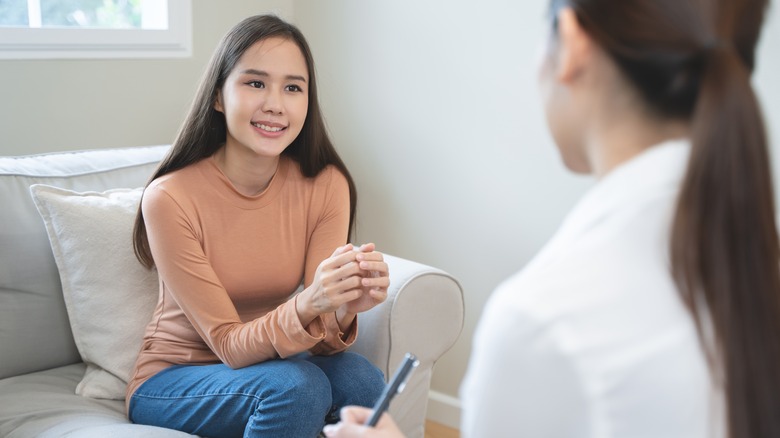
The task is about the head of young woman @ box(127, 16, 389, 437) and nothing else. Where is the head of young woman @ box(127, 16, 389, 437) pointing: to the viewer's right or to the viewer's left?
to the viewer's right

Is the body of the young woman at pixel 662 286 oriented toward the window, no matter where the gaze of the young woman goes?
yes

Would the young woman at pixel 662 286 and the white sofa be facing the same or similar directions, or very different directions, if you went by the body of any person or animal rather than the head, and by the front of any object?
very different directions

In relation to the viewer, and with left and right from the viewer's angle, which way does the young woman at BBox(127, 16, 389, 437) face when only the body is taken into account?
facing the viewer and to the right of the viewer

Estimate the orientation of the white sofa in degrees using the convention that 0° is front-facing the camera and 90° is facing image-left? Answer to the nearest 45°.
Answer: approximately 315°

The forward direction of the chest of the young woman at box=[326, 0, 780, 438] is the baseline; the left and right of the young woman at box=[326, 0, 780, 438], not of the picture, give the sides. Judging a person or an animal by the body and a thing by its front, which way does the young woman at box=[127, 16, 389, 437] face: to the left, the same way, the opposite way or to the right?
the opposite way

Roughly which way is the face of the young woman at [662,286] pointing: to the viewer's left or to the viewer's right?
to the viewer's left

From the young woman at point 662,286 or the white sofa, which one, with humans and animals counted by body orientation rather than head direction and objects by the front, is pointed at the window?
the young woman

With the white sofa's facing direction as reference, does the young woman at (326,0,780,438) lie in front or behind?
in front

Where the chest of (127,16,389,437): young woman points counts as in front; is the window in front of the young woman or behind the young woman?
behind

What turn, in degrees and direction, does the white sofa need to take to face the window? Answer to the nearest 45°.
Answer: approximately 135° to its left

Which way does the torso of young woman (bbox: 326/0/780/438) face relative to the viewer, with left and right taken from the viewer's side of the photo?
facing away from the viewer and to the left of the viewer

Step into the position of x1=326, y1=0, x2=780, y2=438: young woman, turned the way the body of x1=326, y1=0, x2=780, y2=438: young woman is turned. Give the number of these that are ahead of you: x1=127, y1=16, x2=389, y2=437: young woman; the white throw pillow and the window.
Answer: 3

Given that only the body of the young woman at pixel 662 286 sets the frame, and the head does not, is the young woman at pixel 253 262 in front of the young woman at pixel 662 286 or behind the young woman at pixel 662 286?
in front

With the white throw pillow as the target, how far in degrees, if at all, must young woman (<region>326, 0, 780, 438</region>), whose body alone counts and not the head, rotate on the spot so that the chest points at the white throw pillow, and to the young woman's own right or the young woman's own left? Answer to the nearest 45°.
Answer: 0° — they already face it
